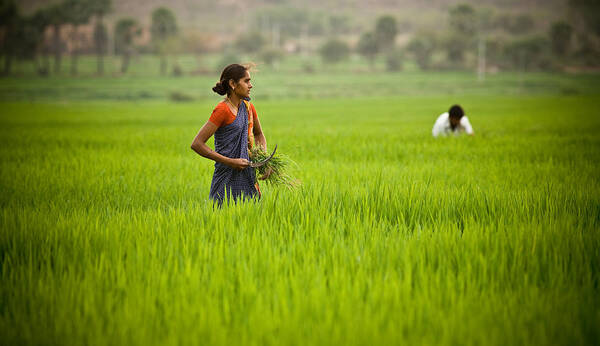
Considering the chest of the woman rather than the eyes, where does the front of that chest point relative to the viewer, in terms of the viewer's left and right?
facing the viewer and to the right of the viewer

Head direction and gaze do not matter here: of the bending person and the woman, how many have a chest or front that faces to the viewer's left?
0

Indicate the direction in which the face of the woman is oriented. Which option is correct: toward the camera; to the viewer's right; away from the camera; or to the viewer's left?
to the viewer's right

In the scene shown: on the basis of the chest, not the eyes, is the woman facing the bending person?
no

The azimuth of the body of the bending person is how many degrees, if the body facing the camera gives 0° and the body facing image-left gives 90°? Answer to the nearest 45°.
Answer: approximately 0°

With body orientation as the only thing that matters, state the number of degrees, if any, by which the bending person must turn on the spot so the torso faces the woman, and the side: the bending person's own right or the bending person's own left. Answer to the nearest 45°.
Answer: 0° — they already face them
